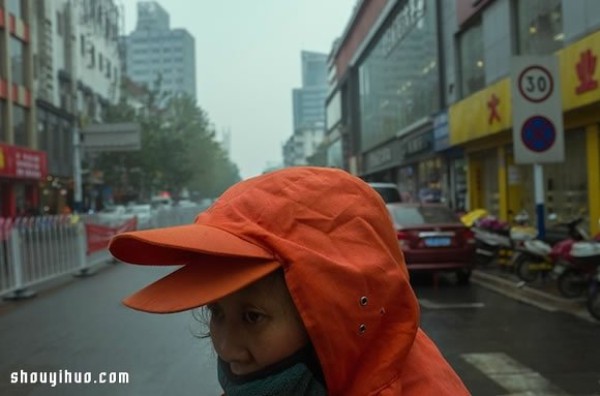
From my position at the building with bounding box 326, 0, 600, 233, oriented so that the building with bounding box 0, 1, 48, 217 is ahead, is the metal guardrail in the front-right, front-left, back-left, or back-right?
front-left

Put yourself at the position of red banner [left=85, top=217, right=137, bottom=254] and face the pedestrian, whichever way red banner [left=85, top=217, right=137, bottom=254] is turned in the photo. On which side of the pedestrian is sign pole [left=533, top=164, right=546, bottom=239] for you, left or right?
left

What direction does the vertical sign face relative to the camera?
toward the camera

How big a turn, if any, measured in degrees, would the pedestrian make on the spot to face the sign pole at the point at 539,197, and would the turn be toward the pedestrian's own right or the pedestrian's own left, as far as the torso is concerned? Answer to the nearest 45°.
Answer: approximately 180°

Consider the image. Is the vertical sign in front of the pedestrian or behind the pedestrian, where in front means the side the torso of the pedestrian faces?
behind

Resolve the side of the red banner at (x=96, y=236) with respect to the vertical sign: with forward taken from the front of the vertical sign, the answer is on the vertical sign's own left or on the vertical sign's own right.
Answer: on the vertical sign's own right

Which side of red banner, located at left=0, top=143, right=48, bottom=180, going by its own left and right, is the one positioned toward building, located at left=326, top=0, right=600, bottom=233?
front

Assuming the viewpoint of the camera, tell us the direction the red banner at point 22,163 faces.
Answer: facing the viewer and to the right of the viewer

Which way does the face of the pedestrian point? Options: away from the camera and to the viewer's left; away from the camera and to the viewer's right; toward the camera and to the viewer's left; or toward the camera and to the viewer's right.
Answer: toward the camera and to the viewer's left

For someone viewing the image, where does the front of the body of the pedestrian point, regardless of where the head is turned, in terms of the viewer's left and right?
facing the viewer and to the left of the viewer

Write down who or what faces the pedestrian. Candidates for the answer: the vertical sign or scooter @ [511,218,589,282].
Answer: the vertical sign

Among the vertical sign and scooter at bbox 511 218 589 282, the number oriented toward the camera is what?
1

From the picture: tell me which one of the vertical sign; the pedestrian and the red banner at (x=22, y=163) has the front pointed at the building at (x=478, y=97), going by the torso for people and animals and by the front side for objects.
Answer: the red banner
